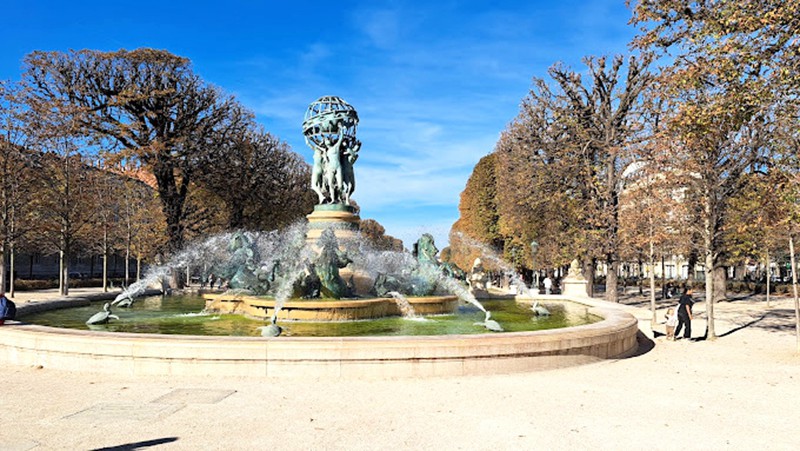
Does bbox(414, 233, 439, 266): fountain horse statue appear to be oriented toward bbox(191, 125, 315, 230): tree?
no

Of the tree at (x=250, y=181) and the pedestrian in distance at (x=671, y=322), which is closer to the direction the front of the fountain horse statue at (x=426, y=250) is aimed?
the pedestrian in distance

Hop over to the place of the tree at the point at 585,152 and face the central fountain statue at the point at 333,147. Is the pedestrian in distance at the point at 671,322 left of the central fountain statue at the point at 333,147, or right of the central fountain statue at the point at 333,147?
left

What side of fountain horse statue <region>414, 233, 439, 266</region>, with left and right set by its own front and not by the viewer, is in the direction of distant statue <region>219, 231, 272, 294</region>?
back

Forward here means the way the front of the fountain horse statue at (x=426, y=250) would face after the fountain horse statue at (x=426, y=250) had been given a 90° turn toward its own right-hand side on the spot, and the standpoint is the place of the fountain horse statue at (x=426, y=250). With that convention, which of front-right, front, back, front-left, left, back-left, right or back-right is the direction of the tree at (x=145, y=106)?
back-right

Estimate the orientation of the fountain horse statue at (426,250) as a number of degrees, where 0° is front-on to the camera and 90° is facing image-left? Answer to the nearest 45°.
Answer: approximately 270°

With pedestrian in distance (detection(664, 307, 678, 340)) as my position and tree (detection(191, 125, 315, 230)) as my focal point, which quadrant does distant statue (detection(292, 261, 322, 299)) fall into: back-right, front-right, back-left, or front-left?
front-left

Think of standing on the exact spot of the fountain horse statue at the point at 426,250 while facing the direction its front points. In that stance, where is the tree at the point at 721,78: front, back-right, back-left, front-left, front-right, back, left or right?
front-right

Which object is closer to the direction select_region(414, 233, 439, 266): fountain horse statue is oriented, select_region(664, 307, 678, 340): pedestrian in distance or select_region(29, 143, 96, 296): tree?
the pedestrian in distance

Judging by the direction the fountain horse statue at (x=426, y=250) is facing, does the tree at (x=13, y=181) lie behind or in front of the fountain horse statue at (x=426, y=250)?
behind

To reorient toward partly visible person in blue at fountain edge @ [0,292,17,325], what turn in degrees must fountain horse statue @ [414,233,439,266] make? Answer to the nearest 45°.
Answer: approximately 135° to its right

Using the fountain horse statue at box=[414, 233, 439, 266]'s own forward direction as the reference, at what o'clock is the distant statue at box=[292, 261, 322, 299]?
the distant statue at box=[292, 261, 322, 299] is roughly at 4 o'clock from the fountain horse statue at box=[414, 233, 439, 266].

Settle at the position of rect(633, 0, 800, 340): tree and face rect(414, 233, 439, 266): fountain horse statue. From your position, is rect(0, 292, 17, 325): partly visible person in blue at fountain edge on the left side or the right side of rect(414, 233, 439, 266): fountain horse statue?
left

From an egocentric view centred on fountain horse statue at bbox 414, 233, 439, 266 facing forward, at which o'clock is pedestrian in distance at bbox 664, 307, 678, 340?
The pedestrian in distance is roughly at 1 o'clock from the fountain horse statue.

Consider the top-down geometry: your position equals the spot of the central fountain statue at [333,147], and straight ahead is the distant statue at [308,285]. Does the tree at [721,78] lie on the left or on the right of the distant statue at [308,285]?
left
